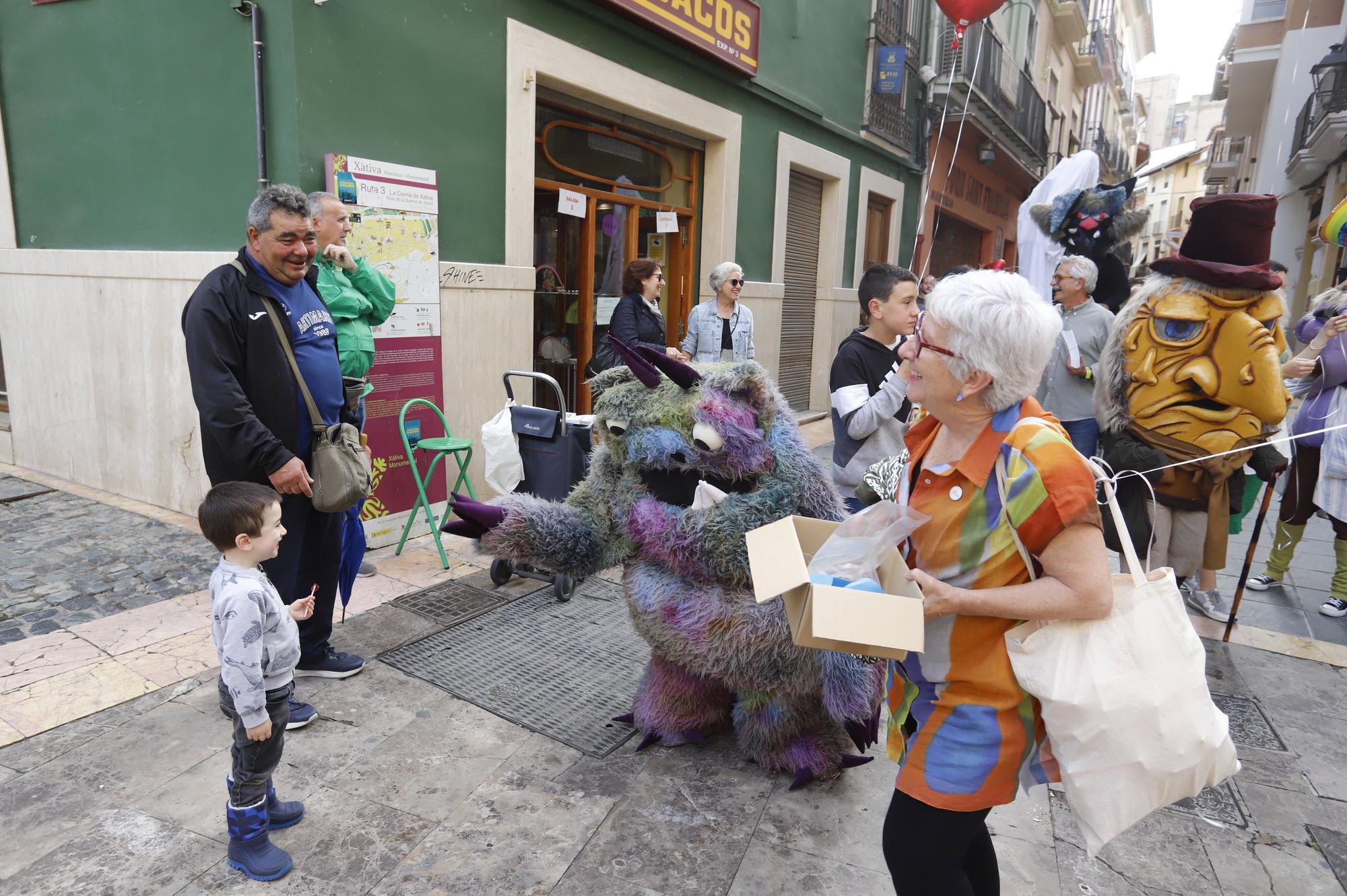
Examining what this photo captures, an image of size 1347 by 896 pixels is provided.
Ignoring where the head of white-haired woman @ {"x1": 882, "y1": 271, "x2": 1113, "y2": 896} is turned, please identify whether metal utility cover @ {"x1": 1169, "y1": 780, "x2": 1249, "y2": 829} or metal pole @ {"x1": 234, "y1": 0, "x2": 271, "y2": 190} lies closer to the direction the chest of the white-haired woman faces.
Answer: the metal pole

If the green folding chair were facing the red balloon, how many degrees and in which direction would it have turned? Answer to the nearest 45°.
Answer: approximately 90° to its left

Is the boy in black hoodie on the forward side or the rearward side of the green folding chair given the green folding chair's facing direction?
on the forward side

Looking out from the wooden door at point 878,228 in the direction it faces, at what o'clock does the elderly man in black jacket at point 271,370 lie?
The elderly man in black jacket is roughly at 2 o'clock from the wooden door.

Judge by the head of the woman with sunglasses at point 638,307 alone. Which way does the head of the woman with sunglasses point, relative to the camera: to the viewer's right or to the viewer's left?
to the viewer's right

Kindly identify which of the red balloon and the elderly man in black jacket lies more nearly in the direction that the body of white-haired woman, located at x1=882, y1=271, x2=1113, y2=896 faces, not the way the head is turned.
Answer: the elderly man in black jacket

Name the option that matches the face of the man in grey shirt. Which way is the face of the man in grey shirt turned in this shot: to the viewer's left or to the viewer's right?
to the viewer's left

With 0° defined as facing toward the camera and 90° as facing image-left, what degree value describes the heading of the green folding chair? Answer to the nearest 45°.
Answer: approximately 315°

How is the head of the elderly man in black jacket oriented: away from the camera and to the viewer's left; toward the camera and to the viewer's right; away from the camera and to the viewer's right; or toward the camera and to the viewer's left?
toward the camera and to the viewer's right

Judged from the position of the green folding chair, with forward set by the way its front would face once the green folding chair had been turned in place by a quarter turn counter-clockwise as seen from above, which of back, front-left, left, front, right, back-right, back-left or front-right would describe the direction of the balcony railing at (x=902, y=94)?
front
